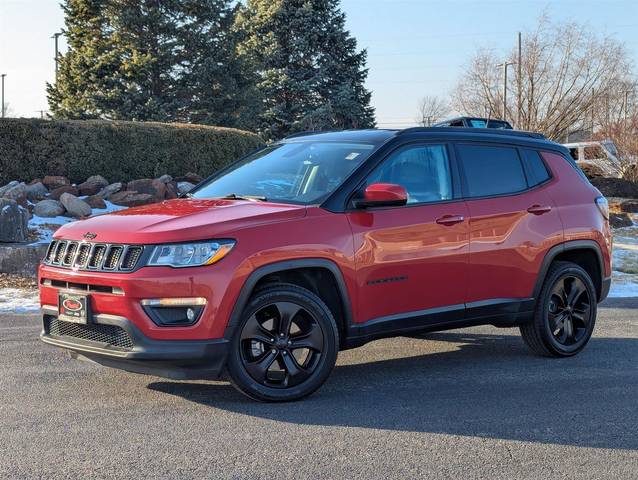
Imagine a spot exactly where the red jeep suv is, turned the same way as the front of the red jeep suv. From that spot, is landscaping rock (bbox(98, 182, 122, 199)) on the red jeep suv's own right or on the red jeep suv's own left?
on the red jeep suv's own right

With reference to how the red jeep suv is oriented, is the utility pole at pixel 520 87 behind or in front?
behind

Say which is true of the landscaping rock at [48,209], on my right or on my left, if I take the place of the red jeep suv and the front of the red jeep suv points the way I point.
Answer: on my right

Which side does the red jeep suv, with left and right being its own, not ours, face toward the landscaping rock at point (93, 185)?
right

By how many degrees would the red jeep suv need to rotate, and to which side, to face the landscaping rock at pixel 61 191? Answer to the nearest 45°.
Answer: approximately 90° to its right

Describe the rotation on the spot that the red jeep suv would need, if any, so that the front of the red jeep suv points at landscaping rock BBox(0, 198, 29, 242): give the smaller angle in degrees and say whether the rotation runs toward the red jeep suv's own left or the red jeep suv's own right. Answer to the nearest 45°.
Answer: approximately 90° to the red jeep suv's own right

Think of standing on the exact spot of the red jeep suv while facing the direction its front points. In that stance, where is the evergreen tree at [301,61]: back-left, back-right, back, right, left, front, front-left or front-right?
back-right

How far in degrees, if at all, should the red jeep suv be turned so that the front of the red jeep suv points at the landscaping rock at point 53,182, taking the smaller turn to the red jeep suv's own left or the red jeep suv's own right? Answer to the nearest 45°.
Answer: approximately 90° to the red jeep suv's own right

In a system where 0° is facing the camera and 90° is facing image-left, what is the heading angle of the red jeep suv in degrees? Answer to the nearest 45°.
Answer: approximately 45°

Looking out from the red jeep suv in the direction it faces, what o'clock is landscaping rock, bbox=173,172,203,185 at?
The landscaping rock is roughly at 4 o'clock from the red jeep suv.

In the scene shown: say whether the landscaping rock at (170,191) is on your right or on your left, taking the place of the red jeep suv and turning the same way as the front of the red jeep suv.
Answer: on your right

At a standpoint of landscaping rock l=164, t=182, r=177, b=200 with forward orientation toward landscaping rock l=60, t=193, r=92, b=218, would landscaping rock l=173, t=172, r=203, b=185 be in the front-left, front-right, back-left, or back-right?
back-right
